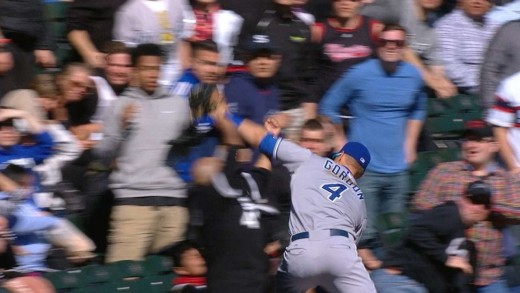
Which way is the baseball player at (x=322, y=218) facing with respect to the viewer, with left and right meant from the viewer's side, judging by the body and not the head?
facing away from the viewer

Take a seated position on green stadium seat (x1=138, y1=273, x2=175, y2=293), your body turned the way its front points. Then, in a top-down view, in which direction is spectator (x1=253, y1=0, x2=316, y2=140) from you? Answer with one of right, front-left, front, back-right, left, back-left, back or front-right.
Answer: back-left

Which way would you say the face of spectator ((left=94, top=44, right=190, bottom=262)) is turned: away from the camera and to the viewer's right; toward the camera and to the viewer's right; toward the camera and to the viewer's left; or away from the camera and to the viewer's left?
toward the camera and to the viewer's right

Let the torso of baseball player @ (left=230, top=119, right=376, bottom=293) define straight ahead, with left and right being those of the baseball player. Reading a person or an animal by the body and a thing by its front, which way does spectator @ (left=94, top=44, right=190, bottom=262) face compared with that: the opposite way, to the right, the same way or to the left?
the opposite way

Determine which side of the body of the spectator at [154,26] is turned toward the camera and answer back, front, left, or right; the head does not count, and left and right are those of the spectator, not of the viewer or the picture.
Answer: front

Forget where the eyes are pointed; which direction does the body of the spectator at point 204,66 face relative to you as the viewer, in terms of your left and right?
facing the viewer and to the right of the viewer

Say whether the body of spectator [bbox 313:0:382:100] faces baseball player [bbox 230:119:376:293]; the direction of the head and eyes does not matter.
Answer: yes

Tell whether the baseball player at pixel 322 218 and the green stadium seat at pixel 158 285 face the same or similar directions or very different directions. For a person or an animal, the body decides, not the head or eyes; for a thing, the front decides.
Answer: very different directions

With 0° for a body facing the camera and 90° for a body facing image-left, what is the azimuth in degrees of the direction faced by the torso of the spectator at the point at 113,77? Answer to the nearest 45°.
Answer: approximately 315°
